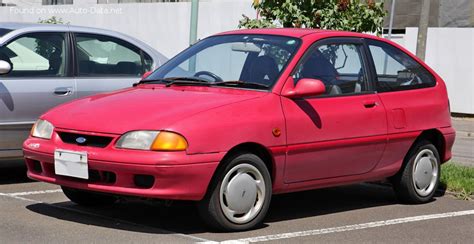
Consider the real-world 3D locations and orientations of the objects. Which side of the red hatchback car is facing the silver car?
right

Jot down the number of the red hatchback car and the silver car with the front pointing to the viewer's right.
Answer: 0

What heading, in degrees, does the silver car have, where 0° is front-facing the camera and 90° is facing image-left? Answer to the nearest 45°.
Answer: approximately 90°

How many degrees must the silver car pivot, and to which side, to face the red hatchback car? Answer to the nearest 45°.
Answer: approximately 135° to its left

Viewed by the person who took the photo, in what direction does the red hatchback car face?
facing the viewer and to the left of the viewer
